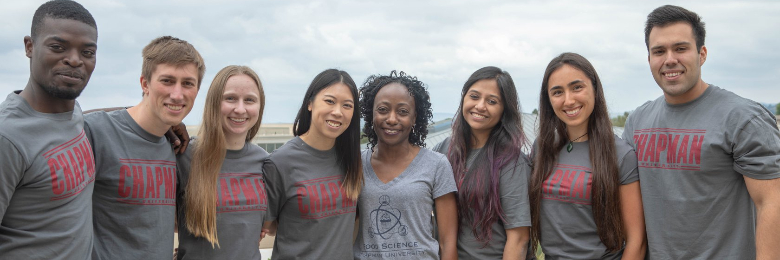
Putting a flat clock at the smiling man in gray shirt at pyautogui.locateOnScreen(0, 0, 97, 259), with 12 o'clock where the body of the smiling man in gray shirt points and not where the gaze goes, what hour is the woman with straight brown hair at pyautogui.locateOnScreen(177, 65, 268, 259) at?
The woman with straight brown hair is roughly at 10 o'clock from the smiling man in gray shirt.

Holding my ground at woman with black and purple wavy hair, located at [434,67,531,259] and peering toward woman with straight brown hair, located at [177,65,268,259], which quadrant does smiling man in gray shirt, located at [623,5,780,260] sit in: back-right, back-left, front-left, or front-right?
back-left

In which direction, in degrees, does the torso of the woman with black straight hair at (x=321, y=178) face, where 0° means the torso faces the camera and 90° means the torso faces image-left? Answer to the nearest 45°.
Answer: approximately 315°

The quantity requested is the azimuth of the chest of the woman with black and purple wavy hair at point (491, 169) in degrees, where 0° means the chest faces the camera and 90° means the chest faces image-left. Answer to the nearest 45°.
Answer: approximately 45°

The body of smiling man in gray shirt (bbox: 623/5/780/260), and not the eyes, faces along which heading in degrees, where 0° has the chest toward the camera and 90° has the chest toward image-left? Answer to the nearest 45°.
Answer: approximately 45°
